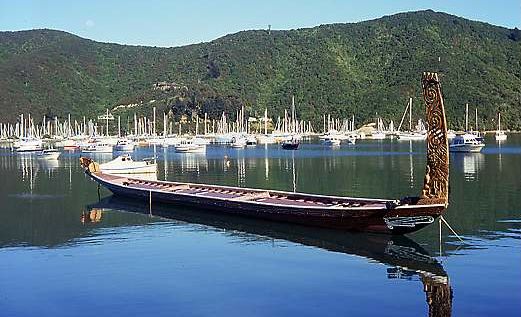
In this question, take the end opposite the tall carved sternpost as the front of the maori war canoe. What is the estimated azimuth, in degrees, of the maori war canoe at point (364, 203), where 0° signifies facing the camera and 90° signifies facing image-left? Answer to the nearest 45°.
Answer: approximately 135°
